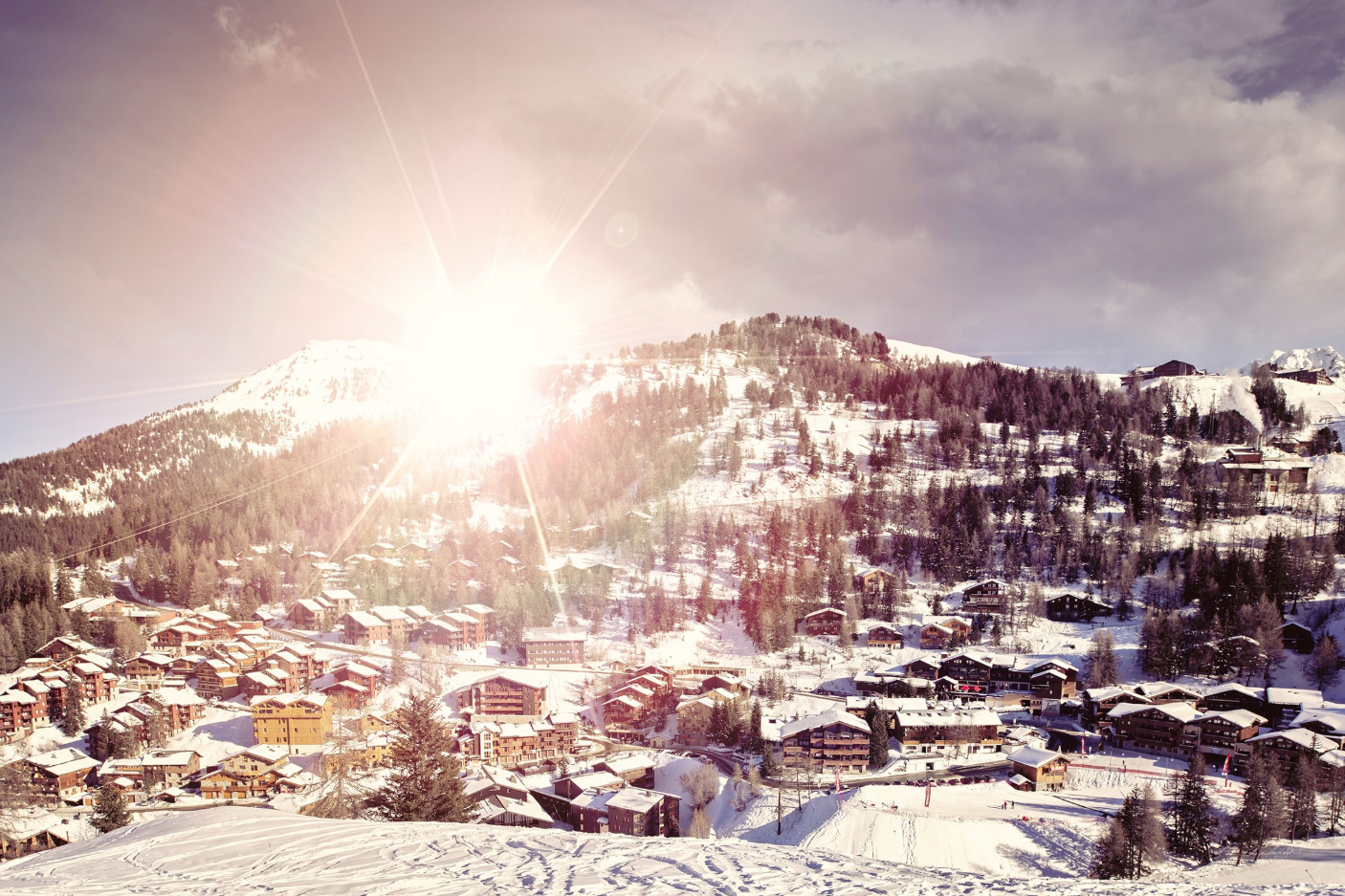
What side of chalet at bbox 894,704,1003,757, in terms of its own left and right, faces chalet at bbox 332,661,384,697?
right

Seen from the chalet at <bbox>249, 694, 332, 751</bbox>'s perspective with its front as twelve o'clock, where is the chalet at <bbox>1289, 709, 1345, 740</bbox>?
the chalet at <bbox>1289, 709, 1345, 740</bbox> is roughly at 10 o'clock from the chalet at <bbox>249, 694, 332, 751</bbox>.

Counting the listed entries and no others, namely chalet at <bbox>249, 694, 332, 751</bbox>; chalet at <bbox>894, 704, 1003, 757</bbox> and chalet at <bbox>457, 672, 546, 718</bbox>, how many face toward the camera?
3

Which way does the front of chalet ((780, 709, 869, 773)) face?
toward the camera

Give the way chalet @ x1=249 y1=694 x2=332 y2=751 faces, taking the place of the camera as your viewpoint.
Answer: facing the viewer

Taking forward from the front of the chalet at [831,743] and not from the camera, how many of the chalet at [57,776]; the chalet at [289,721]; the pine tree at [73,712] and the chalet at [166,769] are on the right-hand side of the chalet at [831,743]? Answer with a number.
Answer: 4

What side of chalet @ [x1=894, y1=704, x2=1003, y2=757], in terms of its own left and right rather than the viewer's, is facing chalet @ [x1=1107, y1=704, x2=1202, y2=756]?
left

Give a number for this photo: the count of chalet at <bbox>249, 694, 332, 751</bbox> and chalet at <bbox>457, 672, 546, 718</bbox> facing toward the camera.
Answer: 2

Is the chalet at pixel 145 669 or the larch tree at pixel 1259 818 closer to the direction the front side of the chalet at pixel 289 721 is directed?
the larch tree

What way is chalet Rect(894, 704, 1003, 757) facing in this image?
toward the camera

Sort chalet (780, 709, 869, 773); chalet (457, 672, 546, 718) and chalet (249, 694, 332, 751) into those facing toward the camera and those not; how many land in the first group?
3

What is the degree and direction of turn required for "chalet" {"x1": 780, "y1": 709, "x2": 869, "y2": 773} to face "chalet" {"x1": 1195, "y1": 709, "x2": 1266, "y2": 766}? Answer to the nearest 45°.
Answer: approximately 90° to its left
